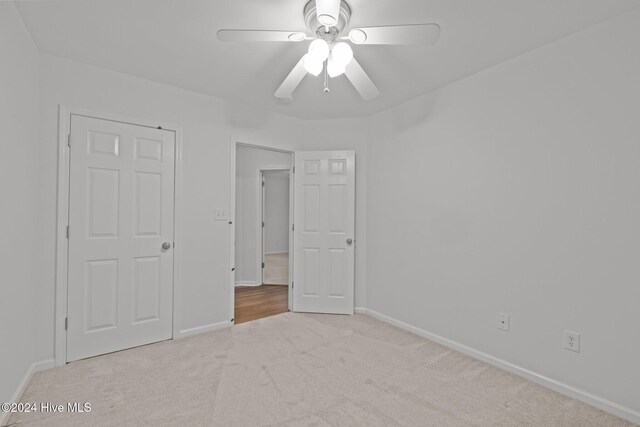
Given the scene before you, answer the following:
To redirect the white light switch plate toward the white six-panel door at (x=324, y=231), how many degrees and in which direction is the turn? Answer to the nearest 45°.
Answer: approximately 90° to its left

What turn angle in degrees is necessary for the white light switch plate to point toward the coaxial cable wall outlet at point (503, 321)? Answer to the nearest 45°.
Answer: approximately 45° to its left

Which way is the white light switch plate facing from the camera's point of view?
toward the camera

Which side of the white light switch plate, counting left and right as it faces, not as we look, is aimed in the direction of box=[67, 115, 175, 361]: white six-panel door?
right

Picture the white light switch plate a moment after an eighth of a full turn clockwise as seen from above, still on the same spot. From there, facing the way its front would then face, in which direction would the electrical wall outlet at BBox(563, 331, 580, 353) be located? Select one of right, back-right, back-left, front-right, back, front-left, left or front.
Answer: left

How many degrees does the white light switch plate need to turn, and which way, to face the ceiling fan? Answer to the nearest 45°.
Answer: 0° — it already faces it

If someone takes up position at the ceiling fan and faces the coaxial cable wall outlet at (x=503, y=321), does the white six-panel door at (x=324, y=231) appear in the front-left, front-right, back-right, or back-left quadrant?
front-left

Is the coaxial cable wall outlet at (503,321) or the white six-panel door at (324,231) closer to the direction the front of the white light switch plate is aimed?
the coaxial cable wall outlet

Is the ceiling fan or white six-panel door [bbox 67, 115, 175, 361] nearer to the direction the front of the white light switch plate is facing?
the ceiling fan

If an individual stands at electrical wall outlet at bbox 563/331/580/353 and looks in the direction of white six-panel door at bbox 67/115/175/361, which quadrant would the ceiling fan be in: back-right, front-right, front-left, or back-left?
front-left

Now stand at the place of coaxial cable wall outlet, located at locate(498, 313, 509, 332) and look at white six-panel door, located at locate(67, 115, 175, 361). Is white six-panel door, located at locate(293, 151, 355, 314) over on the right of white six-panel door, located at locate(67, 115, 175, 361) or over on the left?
right
